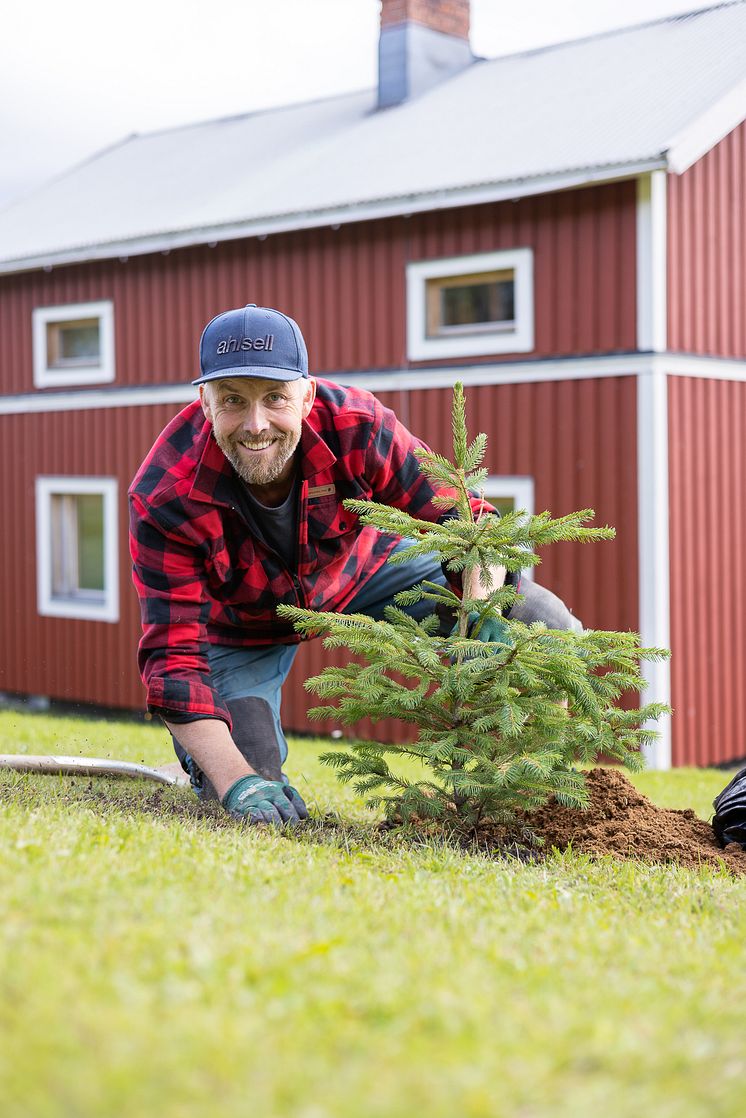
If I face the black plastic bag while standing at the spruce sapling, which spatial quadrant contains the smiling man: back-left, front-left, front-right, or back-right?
back-left

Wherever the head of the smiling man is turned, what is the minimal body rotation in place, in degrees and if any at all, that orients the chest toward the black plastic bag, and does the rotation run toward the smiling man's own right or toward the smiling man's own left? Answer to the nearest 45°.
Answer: approximately 90° to the smiling man's own left

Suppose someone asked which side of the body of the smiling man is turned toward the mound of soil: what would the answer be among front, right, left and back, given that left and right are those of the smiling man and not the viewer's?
left

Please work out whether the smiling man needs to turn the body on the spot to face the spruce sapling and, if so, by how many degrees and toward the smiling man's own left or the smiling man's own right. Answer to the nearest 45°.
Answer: approximately 90° to the smiling man's own left

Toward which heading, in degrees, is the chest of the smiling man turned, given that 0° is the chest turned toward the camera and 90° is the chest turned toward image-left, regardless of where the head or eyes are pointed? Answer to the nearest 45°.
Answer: approximately 0°
